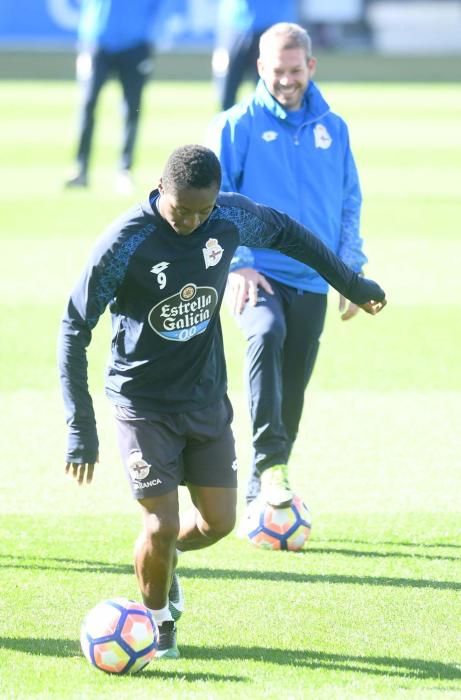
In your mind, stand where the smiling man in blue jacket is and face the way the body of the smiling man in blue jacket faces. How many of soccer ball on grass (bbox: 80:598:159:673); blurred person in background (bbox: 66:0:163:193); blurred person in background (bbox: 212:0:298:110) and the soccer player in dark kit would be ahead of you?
2

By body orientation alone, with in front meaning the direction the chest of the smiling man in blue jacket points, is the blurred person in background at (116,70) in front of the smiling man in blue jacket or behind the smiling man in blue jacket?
behind

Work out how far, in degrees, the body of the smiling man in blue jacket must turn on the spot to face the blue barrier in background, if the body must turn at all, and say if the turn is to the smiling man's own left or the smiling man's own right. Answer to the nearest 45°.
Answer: approximately 180°

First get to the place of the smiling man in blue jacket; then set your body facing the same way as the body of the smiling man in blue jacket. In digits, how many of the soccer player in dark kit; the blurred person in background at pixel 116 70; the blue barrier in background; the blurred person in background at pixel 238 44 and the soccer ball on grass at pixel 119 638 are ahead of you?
2

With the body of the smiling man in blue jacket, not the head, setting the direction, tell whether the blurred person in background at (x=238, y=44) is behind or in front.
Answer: behind

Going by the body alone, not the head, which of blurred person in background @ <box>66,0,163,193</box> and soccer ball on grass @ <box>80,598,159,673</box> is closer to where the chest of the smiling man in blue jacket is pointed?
the soccer ball on grass

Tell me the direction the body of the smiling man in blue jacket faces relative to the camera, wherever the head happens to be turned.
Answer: toward the camera
